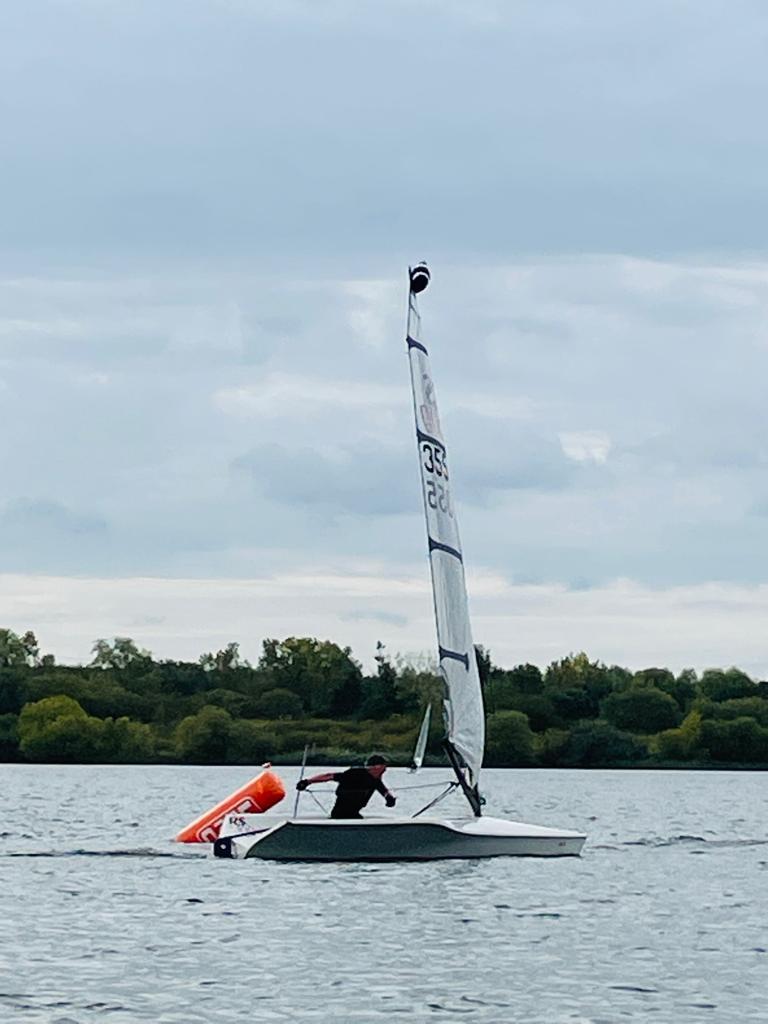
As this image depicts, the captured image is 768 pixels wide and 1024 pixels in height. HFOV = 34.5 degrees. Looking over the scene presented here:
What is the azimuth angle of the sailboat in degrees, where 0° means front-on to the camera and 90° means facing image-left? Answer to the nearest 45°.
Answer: approximately 270°
